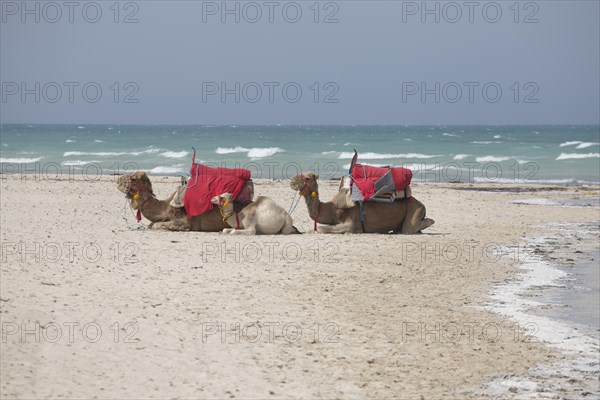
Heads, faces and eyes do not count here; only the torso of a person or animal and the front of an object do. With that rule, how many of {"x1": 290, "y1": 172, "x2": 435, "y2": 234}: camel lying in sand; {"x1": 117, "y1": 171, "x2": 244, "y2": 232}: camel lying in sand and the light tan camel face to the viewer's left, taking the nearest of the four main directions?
3

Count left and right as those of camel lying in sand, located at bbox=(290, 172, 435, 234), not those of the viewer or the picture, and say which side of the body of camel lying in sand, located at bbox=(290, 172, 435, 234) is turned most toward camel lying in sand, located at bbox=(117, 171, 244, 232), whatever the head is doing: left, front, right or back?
front

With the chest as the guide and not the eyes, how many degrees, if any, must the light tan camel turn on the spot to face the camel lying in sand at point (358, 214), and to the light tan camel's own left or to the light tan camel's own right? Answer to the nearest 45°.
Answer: approximately 180°

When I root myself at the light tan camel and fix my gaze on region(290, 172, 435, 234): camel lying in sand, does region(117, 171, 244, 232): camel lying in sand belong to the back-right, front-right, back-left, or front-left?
back-left

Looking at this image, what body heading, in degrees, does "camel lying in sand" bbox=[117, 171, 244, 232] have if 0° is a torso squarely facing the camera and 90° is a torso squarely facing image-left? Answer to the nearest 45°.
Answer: approximately 90°

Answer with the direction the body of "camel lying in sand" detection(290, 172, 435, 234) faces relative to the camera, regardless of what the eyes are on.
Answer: to the viewer's left

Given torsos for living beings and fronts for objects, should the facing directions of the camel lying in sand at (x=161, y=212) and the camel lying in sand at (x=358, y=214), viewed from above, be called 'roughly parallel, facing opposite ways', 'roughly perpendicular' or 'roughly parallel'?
roughly parallel

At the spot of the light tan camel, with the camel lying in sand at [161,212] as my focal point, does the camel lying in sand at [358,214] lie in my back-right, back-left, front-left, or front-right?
back-right

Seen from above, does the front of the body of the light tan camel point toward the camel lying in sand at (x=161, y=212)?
yes

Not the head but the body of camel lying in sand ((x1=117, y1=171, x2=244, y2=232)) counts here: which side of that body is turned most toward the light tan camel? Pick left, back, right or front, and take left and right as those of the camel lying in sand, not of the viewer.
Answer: back

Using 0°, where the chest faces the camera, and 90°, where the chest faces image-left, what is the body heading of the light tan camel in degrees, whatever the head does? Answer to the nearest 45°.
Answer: approximately 90°

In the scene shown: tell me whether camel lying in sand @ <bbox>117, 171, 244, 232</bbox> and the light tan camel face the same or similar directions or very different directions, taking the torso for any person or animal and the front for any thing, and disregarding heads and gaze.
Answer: same or similar directions

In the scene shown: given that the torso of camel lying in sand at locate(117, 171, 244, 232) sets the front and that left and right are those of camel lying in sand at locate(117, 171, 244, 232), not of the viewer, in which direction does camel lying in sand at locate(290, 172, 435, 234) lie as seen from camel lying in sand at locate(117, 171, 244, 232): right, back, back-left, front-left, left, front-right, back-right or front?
back

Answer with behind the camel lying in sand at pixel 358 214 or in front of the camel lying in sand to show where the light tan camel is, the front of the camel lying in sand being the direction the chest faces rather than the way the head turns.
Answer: in front
